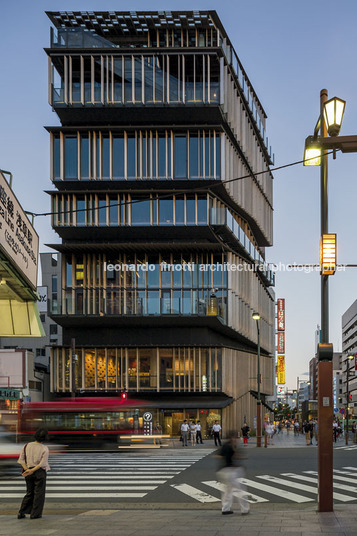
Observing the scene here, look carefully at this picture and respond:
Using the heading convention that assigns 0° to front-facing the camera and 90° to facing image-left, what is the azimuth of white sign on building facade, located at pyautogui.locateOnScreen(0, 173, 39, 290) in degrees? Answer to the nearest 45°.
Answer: approximately 315°

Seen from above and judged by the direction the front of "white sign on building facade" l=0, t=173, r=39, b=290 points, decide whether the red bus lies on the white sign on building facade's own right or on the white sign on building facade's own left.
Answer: on the white sign on building facade's own left

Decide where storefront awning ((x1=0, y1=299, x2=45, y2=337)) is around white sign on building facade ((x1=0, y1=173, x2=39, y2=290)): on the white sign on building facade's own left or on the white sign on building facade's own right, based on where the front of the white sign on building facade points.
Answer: on the white sign on building facade's own left
